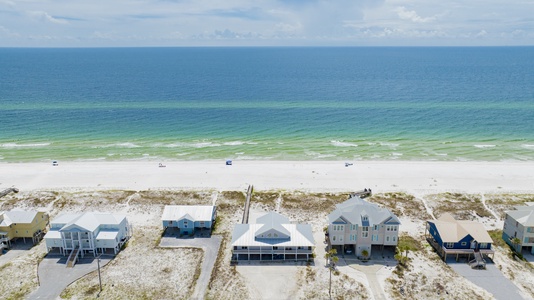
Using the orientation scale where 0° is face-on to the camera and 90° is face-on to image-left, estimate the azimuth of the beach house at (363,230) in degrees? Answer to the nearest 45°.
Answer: approximately 0°

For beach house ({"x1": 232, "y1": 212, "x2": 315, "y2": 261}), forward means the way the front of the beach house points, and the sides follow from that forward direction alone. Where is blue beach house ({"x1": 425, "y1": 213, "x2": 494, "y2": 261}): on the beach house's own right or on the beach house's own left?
on the beach house's own left

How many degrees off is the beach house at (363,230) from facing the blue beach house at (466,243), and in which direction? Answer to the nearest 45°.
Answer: approximately 90° to its left

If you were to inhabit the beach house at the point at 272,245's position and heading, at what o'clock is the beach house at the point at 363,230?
the beach house at the point at 363,230 is roughly at 9 o'clock from the beach house at the point at 272,245.

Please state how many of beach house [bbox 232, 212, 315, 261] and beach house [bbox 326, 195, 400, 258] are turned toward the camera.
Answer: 2
